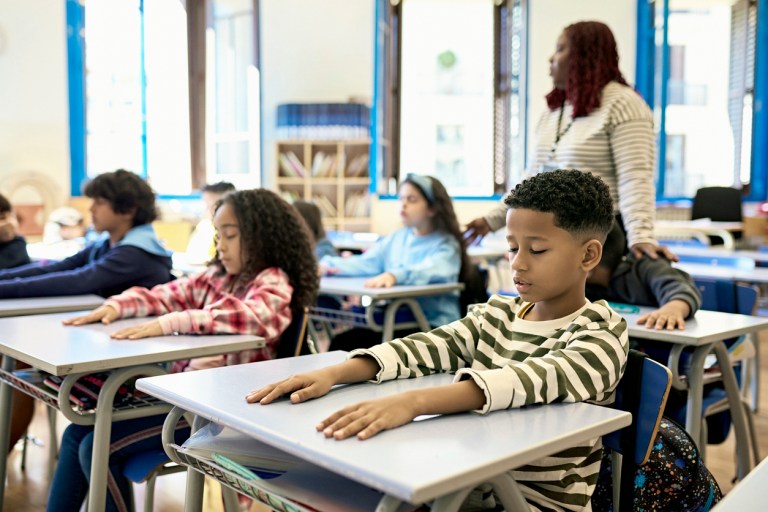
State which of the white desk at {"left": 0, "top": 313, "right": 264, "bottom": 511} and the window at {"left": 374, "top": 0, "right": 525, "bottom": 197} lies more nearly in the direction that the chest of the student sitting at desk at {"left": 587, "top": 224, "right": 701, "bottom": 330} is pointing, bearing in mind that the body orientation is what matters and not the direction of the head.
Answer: the white desk

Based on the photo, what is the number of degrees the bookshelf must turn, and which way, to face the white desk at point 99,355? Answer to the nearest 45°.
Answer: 0° — it already faces it

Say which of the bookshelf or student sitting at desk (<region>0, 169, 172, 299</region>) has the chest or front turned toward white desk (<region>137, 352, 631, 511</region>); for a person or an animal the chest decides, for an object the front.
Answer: the bookshelf

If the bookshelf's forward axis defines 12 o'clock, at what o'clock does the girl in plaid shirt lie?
The girl in plaid shirt is roughly at 12 o'clock from the bookshelf.

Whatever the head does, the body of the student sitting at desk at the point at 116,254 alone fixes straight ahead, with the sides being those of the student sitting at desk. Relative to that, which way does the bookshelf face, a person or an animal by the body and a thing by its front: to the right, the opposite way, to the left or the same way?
to the left

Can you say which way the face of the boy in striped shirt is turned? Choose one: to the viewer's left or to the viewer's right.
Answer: to the viewer's left

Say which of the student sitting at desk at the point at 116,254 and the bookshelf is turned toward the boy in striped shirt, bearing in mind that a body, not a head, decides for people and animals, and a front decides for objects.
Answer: the bookshelf

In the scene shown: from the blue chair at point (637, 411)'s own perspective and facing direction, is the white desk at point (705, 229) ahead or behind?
behind

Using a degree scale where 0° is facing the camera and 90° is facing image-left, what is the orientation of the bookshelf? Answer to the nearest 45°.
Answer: approximately 0°

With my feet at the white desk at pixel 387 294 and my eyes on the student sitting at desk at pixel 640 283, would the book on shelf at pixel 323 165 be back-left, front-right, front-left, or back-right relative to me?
back-left
